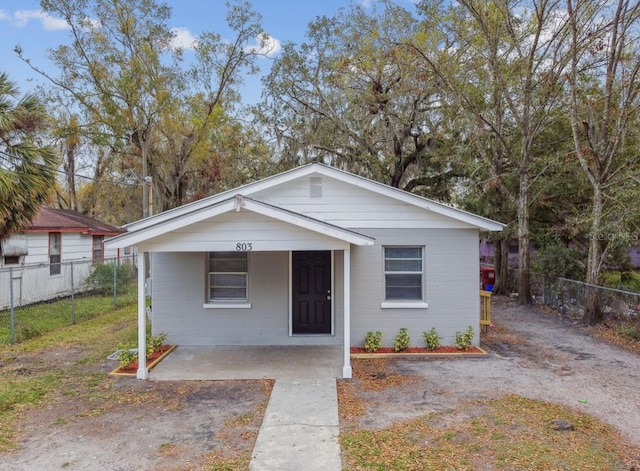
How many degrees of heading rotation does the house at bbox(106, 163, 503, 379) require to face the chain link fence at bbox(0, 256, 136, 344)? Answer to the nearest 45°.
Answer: approximately 135° to its right

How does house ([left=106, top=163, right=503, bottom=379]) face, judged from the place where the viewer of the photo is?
facing the viewer

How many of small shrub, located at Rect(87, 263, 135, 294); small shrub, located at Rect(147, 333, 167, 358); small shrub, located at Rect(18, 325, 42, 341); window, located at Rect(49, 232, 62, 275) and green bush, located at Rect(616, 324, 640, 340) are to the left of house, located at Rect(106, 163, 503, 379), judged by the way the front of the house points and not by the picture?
1

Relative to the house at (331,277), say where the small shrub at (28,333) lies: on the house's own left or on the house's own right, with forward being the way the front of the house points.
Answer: on the house's own right

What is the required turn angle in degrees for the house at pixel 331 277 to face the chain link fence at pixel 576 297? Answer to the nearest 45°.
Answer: approximately 135° to its left

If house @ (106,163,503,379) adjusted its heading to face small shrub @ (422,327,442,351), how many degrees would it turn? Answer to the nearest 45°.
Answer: approximately 90° to its left

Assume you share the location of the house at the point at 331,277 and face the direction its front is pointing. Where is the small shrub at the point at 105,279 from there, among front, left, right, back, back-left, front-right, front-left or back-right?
back-right

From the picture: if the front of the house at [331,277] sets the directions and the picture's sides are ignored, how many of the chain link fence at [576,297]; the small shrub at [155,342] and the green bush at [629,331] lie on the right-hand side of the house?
1

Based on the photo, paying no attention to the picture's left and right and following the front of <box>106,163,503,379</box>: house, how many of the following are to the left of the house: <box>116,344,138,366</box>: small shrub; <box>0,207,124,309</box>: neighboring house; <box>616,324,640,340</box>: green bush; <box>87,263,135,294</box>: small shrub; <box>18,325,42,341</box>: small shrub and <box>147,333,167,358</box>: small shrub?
1
